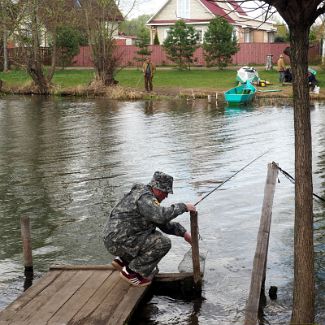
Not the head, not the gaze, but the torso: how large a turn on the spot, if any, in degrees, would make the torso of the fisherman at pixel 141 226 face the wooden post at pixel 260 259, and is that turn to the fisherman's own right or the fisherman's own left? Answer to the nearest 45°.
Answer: approximately 45° to the fisherman's own right

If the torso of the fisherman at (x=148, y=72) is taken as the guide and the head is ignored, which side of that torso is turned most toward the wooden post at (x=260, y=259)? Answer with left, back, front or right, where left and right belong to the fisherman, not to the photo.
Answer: front

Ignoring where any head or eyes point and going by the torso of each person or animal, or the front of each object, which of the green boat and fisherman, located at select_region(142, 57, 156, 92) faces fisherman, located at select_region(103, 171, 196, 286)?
fisherman, located at select_region(142, 57, 156, 92)

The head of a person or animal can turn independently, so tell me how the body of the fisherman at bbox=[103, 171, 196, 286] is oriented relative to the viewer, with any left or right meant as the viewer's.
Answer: facing to the right of the viewer

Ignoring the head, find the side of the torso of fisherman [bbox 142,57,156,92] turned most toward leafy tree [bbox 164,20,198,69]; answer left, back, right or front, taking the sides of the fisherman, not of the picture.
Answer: back

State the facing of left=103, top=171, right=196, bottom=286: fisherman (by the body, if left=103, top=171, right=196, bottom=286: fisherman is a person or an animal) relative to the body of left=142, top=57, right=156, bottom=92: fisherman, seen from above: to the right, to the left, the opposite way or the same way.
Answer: to the left

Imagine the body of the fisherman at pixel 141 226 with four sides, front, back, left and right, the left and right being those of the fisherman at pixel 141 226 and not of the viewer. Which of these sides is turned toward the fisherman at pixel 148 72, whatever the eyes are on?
left

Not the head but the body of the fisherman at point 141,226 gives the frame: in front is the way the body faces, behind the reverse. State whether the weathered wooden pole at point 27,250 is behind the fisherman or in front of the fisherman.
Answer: behind
